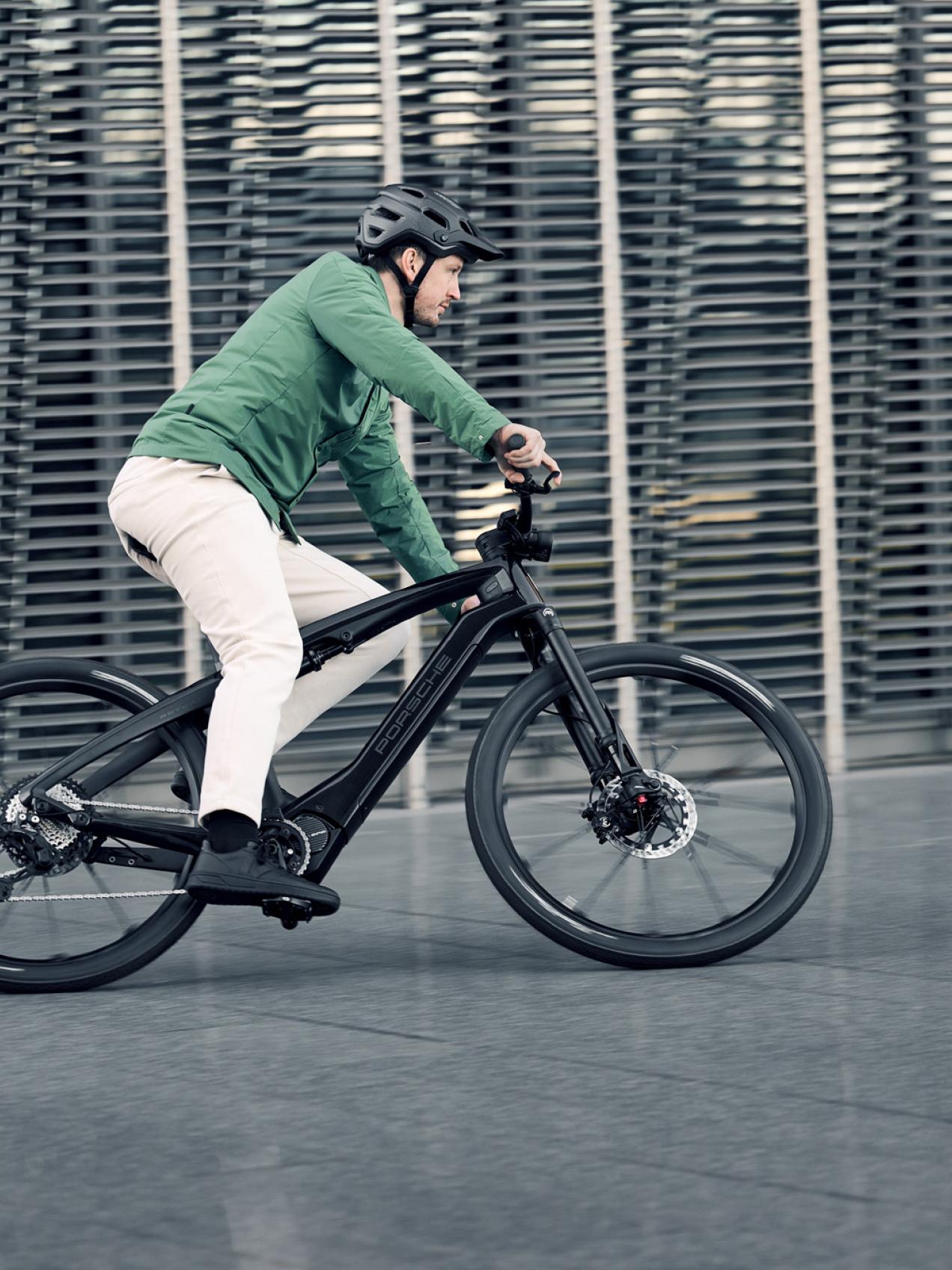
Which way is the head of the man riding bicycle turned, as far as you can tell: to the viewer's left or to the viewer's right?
to the viewer's right

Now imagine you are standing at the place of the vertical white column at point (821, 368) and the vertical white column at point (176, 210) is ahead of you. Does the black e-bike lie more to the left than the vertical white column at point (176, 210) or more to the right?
left

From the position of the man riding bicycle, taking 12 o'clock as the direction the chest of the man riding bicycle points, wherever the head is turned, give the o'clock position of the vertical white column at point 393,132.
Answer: The vertical white column is roughly at 9 o'clock from the man riding bicycle.

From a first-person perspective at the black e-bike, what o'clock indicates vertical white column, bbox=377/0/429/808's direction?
The vertical white column is roughly at 9 o'clock from the black e-bike.

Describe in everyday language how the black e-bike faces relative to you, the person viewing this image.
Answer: facing to the right of the viewer

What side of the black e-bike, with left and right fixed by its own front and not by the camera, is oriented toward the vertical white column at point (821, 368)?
left

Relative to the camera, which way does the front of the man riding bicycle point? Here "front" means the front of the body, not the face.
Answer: to the viewer's right

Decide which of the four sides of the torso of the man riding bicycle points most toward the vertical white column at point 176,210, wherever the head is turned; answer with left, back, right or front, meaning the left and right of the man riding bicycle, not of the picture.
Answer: left
